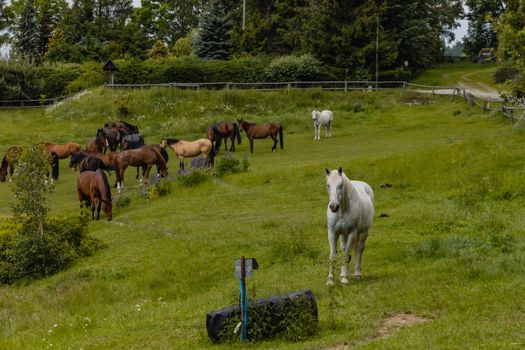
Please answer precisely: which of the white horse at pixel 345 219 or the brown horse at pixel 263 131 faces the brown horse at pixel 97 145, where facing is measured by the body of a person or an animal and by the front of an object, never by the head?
the brown horse at pixel 263 131

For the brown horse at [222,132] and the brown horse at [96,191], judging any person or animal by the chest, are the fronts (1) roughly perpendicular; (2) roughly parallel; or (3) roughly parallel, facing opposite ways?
roughly perpendicular

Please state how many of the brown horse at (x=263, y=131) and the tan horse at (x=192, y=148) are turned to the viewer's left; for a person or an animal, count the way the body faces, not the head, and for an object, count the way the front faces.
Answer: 2

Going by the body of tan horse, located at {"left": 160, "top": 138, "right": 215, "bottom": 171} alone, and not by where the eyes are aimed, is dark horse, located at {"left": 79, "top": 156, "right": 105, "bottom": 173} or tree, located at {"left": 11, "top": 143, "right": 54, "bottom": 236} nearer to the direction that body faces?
the dark horse

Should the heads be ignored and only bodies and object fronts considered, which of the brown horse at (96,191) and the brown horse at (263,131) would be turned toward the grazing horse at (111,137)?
the brown horse at (263,131)

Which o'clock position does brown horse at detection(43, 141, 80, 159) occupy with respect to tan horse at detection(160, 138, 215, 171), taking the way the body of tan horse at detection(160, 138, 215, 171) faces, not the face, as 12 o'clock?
brown horse at detection(43, 141, 80, 159) is roughly at 1 o'clock from tan horse at detection(160, 138, 215, 171).

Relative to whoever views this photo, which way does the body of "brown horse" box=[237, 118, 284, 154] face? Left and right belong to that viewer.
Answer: facing to the left of the viewer

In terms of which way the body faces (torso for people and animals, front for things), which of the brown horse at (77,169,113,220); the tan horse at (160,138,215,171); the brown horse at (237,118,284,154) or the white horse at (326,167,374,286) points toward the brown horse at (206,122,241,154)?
the brown horse at (237,118,284,154)

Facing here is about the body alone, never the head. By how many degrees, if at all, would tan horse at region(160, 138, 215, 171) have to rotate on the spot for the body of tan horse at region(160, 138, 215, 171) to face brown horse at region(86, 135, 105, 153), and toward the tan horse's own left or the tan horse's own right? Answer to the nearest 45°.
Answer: approximately 45° to the tan horse's own right

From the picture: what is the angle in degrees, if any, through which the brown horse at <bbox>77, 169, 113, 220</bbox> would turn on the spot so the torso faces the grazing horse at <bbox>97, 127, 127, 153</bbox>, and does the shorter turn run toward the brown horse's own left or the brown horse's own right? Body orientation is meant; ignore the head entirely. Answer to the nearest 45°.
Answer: approximately 135° to the brown horse's own left

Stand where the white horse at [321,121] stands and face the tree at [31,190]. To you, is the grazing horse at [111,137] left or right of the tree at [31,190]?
right

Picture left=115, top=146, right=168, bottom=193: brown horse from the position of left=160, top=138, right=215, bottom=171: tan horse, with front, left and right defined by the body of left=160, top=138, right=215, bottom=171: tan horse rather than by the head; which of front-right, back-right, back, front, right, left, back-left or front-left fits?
front-left

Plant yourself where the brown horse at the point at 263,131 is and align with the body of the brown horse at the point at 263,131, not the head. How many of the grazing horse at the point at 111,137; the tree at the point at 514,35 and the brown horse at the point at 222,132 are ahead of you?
2
